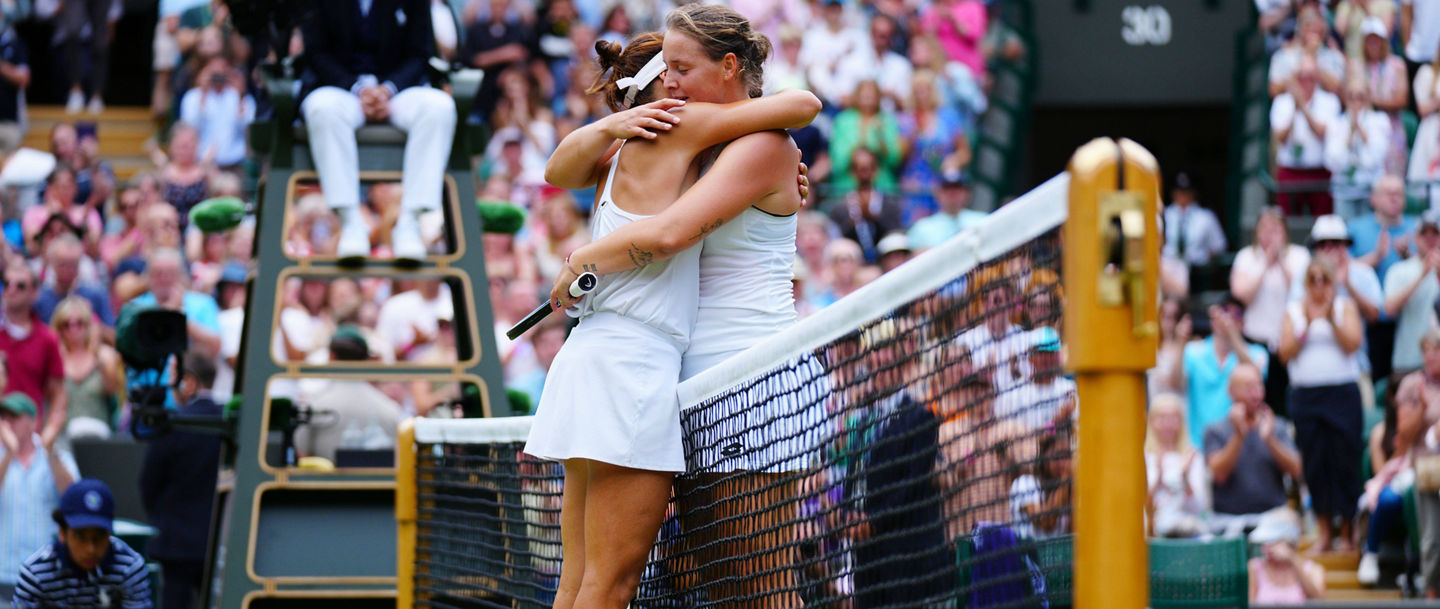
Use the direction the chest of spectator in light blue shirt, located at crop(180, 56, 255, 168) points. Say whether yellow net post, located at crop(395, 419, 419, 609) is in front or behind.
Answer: in front

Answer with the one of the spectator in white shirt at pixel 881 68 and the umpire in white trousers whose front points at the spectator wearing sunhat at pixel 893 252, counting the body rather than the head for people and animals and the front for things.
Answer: the spectator in white shirt

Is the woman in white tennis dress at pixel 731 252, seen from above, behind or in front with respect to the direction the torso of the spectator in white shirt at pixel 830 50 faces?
in front

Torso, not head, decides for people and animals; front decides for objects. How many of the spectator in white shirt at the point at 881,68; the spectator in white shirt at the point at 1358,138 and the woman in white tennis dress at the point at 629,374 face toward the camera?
2

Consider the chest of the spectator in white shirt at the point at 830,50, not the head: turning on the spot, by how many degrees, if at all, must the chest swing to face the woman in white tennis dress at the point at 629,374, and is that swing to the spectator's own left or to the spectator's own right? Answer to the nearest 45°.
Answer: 0° — they already face them

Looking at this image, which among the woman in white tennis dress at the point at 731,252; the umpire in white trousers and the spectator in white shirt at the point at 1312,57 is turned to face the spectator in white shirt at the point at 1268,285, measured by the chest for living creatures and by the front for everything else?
the spectator in white shirt at the point at 1312,57

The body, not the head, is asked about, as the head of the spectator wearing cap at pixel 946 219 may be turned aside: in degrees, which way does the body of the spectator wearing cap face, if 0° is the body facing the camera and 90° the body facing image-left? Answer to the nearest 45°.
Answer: approximately 0°

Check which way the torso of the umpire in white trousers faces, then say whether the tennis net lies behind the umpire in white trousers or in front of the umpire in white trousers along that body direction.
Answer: in front
